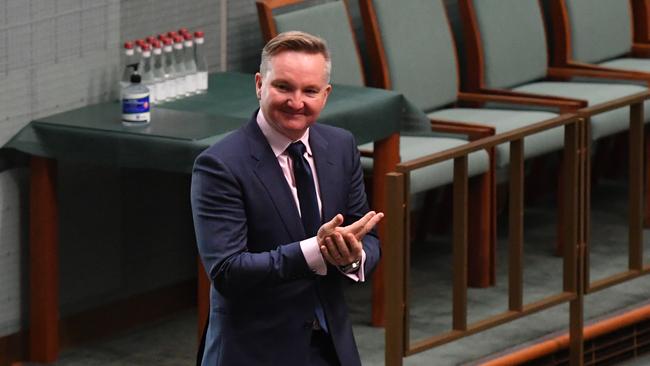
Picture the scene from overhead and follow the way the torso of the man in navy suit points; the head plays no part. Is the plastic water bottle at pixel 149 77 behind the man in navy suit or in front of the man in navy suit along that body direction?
behind

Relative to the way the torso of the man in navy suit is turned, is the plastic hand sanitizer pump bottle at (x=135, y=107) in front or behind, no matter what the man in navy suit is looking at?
behind

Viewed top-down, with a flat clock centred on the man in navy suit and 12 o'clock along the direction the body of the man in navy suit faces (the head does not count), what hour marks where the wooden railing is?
The wooden railing is roughly at 8 o'clock from the man in navy suit.

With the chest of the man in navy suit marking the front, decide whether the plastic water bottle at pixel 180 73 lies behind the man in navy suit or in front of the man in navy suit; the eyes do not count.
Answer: behind

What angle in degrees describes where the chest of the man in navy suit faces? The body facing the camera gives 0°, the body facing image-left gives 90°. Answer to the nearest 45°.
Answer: approximately 315°

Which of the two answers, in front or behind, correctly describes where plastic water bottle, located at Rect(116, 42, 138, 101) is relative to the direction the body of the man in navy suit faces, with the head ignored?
behind

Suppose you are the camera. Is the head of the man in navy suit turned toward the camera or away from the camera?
toward the camera
